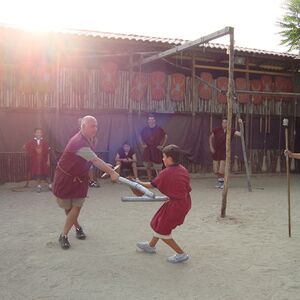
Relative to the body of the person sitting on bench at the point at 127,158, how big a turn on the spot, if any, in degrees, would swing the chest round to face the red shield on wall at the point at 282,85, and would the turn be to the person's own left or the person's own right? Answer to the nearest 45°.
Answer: approximately 135° to the person's own left

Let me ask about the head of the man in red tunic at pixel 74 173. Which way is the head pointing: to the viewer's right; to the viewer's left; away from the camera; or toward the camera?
to the viewer's right

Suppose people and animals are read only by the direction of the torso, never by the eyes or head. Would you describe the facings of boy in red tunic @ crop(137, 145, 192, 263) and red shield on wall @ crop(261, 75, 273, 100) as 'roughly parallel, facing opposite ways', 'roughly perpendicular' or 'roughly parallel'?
roughly perpendicular

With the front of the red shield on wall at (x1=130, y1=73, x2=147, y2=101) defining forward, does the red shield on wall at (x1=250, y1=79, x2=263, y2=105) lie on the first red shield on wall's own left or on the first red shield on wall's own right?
on the first red shield on wall's own left

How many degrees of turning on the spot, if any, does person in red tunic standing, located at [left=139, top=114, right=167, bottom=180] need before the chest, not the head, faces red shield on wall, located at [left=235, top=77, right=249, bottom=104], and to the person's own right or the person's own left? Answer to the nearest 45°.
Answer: approximately 135° to the person's own left

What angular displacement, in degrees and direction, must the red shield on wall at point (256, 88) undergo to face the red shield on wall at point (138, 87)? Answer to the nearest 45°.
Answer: approximately 45° to its right

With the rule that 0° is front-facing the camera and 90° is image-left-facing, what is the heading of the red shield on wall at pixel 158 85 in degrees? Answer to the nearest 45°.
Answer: approximately 0°

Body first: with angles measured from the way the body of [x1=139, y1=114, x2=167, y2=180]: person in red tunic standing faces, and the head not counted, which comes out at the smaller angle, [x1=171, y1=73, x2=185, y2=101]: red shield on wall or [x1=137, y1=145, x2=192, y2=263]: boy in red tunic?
the boy in red tunic
